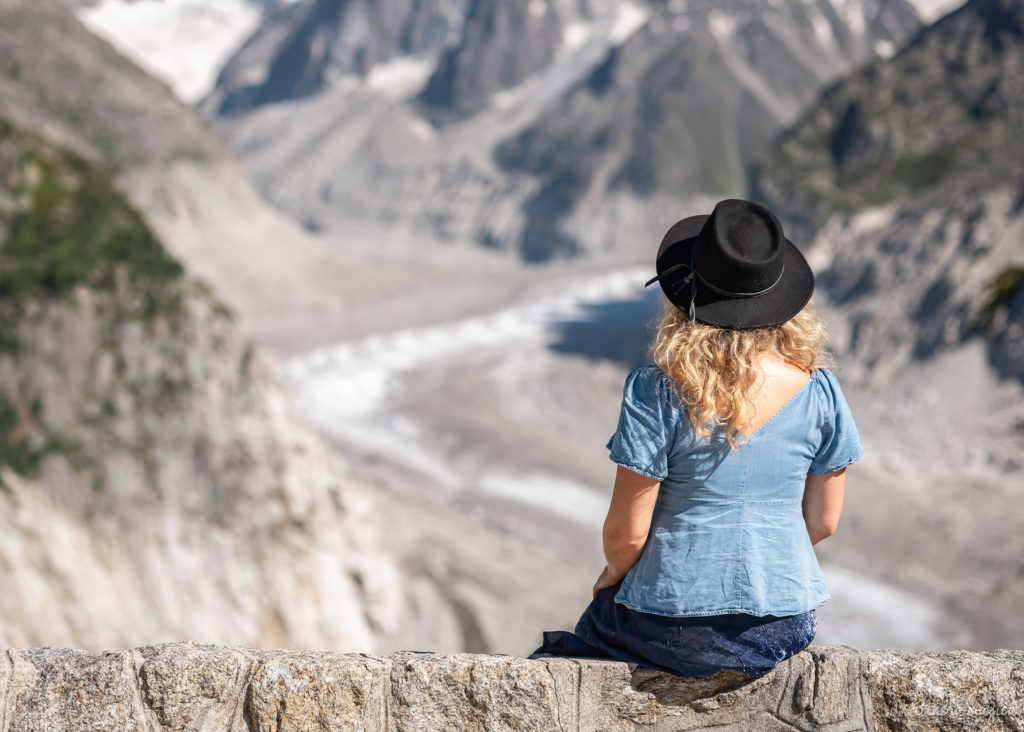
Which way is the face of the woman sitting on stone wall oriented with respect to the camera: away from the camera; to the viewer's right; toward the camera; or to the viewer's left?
away from the camera

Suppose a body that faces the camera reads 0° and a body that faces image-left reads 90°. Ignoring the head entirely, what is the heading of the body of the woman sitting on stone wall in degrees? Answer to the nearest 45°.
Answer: approximately 180°
